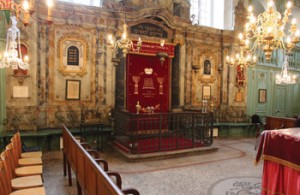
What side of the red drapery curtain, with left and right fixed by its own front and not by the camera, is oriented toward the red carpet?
front

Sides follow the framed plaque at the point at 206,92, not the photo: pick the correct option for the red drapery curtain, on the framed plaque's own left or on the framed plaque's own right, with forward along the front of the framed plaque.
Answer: on the framed plaque's own right

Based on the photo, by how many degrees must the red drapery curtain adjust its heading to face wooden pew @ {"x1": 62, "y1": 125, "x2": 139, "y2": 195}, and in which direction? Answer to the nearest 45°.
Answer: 0° — it already faces it

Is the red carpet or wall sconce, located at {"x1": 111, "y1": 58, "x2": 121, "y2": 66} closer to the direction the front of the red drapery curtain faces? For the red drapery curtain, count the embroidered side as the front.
the red carpet

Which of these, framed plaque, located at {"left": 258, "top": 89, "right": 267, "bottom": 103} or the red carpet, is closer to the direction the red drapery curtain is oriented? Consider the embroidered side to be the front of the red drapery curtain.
the red carpet

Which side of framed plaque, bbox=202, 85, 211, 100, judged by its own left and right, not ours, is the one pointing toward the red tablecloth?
front

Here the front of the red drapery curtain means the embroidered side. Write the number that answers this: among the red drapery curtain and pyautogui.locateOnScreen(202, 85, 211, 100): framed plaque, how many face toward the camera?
2

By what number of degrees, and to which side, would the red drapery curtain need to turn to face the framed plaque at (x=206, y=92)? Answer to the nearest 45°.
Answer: approximately 135° to its left

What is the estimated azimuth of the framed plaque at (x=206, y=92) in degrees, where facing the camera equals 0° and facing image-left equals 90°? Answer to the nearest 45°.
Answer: approximately 0°

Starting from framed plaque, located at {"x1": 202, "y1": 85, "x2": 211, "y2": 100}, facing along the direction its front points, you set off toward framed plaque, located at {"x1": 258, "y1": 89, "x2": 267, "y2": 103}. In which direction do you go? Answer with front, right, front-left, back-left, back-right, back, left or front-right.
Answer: back-left

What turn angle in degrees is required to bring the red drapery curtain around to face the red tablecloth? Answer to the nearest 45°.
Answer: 0° — it already faces it

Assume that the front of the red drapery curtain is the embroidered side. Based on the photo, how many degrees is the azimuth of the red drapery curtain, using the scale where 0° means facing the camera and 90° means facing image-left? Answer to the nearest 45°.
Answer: approximately 0°
